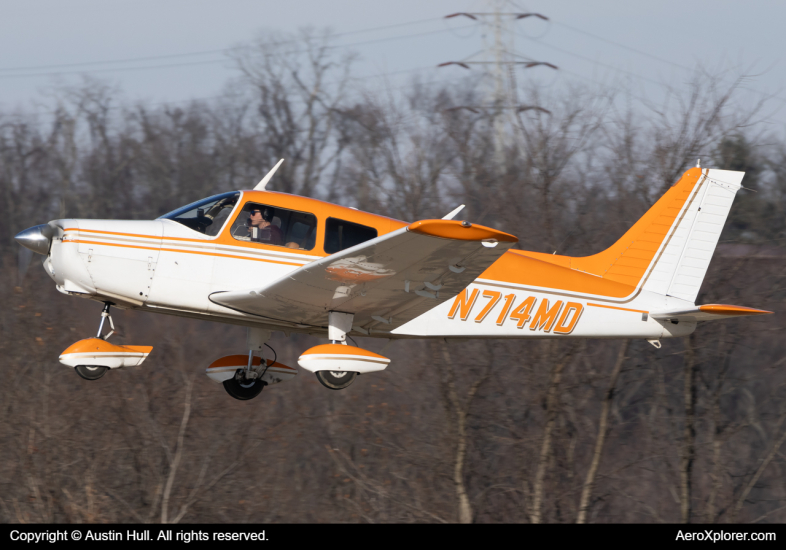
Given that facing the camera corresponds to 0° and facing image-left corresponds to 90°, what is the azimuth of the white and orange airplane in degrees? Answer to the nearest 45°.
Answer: approximately 90°
